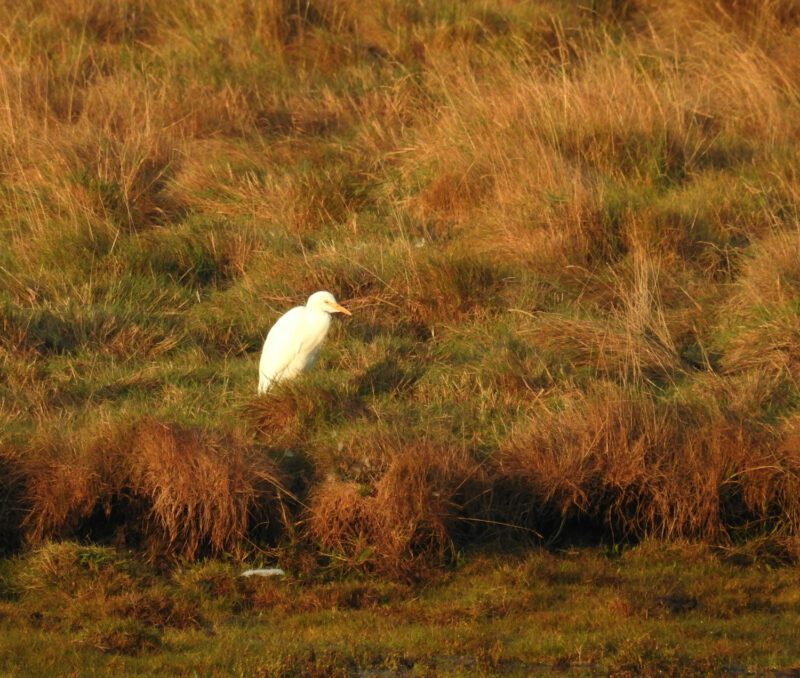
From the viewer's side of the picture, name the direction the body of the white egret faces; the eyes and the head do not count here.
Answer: to the viewer's right

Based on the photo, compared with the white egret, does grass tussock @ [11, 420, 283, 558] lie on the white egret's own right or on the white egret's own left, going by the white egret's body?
on the white egret's own right

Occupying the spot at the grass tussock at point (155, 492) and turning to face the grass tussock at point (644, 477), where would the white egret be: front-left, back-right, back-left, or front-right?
front-left

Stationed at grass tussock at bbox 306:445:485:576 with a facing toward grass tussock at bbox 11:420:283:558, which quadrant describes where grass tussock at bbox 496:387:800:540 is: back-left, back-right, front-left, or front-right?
back-right

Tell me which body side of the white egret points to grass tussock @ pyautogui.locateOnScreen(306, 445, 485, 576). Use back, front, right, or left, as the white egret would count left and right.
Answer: right

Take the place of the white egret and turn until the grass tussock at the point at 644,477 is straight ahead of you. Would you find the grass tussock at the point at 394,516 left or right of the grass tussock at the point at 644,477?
right

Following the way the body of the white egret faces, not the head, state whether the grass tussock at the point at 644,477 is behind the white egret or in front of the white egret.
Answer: in front

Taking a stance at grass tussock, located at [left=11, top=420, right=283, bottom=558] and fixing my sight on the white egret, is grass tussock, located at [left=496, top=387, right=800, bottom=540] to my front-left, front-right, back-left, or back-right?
front-right
